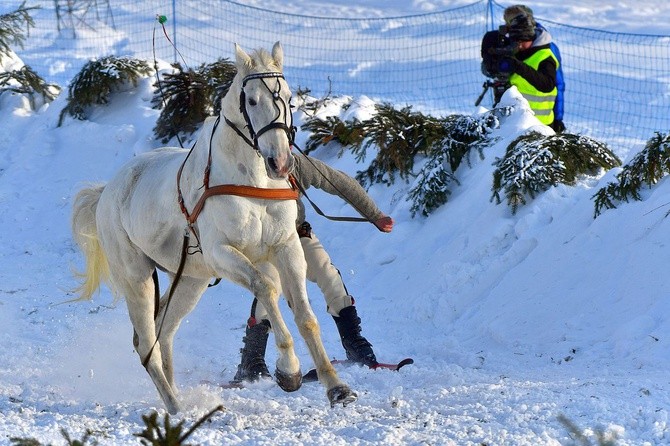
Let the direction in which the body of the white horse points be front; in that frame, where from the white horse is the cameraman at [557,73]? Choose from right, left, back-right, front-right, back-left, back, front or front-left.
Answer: left

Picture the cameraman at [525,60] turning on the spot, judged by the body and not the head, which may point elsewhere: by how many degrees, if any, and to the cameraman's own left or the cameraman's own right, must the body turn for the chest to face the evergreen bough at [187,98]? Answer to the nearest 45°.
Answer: approximately 45° to the cameraman's own right

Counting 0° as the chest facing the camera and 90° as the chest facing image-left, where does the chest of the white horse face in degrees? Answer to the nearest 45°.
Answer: approximately 315°

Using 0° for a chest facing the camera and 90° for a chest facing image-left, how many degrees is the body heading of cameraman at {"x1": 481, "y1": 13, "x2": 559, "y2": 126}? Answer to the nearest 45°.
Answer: approximately 45°

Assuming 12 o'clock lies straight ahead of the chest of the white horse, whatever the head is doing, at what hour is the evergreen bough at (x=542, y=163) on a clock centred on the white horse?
The evergreen bough is roughly at 9 o'clock from the white horse.

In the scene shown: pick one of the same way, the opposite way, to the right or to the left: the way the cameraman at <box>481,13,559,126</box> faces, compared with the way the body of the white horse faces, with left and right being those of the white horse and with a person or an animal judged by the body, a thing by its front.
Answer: to the right

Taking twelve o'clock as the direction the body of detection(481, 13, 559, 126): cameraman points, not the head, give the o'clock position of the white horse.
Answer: The white horse is roughly at 11 o'clock from the cameraman.

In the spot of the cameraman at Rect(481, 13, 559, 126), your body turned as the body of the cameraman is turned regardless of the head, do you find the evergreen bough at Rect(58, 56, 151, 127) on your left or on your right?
on your right
